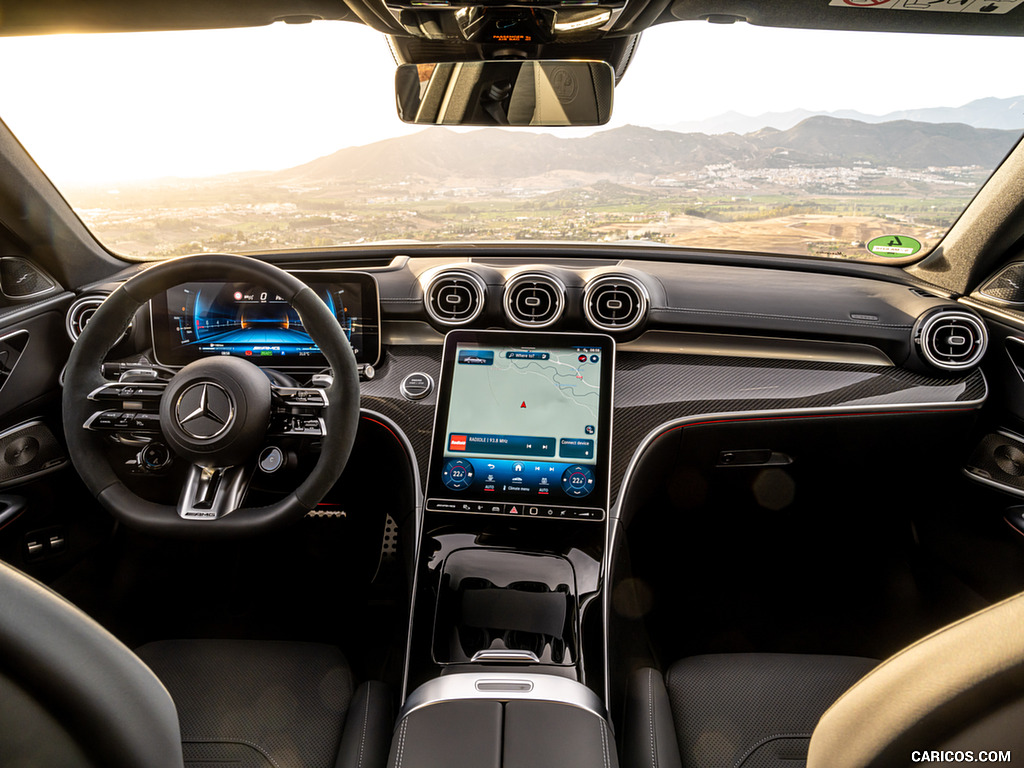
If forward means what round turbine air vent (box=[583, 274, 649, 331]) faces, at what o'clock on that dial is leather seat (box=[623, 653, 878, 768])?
The leather seat is roughly at 11 o'clock from the round turbine air vent.

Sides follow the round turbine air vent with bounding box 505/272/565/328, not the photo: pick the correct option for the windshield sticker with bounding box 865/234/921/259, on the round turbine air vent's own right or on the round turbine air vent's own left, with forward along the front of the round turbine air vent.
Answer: on the round turbine air vent's own left

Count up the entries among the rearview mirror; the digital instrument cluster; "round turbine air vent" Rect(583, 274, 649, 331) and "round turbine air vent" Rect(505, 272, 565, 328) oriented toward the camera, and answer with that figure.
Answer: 4

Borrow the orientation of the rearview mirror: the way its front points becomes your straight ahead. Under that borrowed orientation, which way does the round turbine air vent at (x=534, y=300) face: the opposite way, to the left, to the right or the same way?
the same way

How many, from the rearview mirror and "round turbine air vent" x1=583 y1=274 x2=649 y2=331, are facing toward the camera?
2

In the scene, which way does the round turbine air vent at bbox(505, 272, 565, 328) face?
toward the camera

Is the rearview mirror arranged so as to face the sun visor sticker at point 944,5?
no

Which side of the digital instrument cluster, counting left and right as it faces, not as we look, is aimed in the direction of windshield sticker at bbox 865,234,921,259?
left

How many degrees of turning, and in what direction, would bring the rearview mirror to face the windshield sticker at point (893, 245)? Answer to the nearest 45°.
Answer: approximately 90° to its left

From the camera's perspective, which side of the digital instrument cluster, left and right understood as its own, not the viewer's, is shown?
front

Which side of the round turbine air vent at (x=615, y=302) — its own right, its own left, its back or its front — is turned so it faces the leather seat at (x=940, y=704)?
front

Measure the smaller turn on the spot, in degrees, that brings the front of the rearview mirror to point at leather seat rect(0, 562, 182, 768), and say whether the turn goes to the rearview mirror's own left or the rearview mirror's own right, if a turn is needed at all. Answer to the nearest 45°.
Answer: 0° — it already faces it

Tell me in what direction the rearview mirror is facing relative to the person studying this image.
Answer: facing the viewer

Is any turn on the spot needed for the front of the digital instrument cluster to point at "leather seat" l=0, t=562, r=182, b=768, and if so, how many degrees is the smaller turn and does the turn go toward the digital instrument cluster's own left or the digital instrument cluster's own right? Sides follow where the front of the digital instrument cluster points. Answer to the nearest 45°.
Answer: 0° — it already faces it

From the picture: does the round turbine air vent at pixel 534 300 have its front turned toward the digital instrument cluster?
no

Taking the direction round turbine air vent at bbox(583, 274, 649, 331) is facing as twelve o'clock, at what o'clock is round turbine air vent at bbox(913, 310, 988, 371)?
round turbine air vent at bbox(913, 310, 988, 371) is roughly at 9 o'clock from round turbine air vent at bbox(583, 274, 649, 331).
